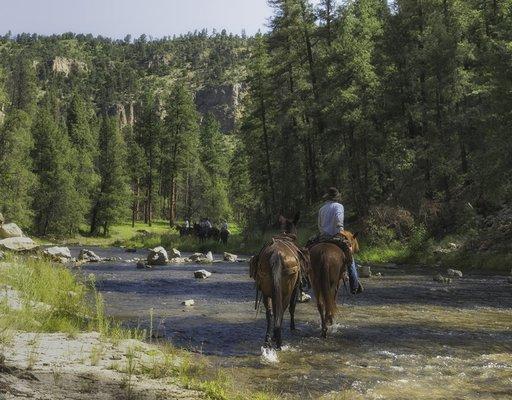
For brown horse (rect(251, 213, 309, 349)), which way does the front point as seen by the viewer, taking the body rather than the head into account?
away from the camera

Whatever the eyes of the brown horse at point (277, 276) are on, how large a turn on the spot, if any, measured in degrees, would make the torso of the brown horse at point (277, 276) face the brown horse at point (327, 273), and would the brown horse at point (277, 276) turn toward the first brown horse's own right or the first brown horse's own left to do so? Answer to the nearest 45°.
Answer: approximately 45° to the first brown horse's own right

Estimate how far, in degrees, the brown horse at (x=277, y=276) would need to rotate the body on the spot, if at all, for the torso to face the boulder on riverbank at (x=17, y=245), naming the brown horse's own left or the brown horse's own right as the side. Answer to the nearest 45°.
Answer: approximately 45° to the brown horse's own left

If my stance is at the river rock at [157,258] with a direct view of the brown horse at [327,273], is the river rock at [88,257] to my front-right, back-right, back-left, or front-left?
back-right

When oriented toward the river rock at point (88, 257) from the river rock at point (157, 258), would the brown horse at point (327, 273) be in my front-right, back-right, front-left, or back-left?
back-left

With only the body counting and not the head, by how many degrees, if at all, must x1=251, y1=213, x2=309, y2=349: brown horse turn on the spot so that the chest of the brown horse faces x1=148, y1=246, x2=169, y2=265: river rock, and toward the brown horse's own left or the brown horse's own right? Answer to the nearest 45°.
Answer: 0° — it already faces it
